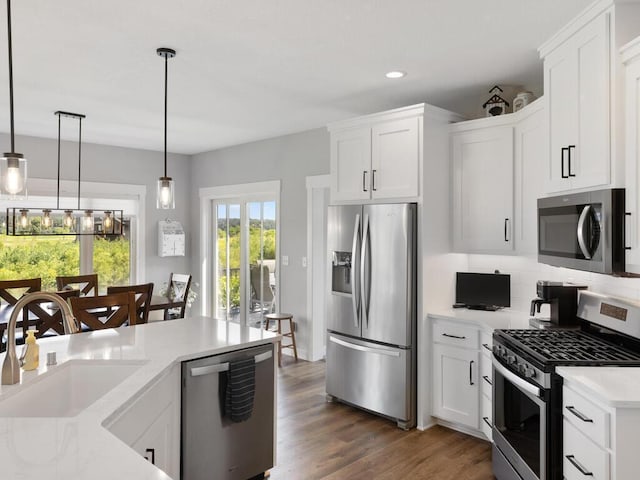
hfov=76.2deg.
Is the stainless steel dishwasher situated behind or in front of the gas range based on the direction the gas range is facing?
in front

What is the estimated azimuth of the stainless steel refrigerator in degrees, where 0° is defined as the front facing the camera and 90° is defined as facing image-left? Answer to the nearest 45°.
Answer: approximately 45°

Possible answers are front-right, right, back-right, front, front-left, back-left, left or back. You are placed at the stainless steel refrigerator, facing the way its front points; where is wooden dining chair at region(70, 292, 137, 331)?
front-right

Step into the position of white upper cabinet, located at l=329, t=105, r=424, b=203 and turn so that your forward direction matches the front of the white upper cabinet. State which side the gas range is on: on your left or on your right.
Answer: on your left

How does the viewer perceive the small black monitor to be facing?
facing the viewer

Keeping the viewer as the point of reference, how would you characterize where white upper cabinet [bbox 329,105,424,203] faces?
facing the viewer and to the left of the viewer

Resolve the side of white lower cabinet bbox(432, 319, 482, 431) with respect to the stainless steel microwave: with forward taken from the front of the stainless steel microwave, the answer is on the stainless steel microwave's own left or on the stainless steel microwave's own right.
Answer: on the stainless steel microwave's own right

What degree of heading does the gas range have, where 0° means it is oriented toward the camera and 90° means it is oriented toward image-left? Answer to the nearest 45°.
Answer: approximately 45°

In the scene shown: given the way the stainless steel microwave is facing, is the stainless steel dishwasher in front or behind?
in front

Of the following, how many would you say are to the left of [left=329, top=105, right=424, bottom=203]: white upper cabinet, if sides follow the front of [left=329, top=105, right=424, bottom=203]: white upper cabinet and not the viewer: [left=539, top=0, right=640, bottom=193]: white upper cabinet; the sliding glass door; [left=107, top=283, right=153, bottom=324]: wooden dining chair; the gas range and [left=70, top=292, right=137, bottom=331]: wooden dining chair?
2

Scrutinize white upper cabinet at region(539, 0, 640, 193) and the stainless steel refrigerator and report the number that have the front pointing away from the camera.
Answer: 0

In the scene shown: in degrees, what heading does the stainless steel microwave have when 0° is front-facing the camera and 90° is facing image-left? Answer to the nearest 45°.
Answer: approximately 45°

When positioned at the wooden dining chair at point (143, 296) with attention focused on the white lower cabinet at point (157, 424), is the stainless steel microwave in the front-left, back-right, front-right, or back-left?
front-left

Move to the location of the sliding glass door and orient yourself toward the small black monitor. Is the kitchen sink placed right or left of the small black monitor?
right

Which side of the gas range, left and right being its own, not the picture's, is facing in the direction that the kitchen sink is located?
front

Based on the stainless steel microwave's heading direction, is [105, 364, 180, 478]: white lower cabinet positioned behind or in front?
in front
